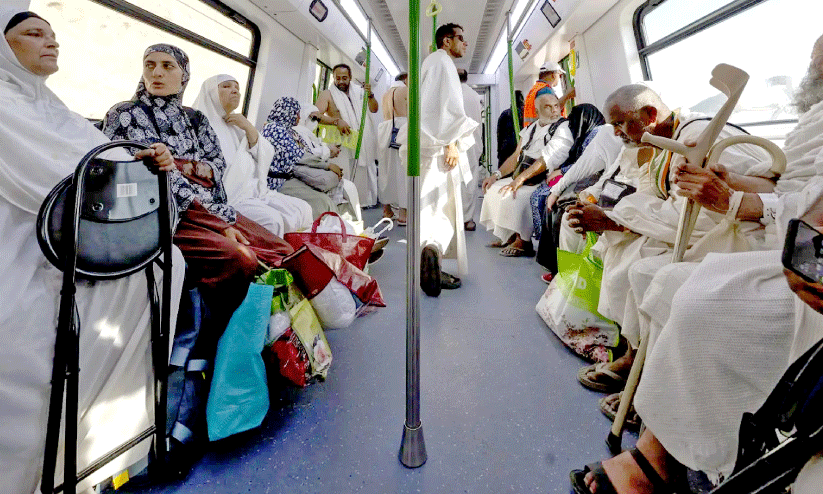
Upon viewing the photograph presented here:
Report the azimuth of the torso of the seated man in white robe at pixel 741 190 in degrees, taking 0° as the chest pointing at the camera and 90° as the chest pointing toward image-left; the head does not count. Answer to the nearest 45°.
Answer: approximately 90°

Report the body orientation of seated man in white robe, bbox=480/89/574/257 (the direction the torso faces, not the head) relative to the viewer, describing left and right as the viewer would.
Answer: facing the viewer and to the left of the viewer

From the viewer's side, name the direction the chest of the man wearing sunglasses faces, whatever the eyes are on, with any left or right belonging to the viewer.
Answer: facing to the right of the viewer

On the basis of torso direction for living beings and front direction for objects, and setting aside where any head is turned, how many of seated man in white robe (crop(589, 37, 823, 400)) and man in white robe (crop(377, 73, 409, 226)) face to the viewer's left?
1

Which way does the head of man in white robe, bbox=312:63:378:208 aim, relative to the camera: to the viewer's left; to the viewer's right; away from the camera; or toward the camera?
toward the camera

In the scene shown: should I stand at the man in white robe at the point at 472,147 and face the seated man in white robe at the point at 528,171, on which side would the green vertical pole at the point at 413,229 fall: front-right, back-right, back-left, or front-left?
front-right

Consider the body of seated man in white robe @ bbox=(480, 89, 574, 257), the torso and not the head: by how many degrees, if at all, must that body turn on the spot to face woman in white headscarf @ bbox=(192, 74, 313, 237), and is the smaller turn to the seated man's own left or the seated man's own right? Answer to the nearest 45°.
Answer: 0° — they already face them

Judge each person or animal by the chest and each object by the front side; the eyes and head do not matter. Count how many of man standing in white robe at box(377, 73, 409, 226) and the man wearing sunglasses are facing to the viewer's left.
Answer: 0

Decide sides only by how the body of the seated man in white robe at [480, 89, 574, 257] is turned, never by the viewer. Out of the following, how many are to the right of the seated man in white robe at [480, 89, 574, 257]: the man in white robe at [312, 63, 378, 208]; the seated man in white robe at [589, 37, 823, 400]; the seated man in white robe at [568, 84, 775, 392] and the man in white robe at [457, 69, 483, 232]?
2

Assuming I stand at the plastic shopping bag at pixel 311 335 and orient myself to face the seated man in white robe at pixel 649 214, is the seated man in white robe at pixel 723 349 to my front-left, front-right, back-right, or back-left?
front-right

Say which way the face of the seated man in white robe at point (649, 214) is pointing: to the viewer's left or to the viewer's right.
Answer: to the viewer's left

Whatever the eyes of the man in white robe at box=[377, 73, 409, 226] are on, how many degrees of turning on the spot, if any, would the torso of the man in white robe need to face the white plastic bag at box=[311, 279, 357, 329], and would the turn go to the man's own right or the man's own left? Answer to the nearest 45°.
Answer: approximately 180°

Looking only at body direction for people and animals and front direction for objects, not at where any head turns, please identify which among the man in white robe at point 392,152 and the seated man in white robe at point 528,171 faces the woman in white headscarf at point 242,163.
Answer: the seated man in white robe at point 528,171

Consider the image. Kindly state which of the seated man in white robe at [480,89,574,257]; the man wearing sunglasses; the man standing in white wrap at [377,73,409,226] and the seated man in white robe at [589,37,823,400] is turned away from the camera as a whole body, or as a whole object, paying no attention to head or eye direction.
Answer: the man standing in white wrap at [377,73,409,226]

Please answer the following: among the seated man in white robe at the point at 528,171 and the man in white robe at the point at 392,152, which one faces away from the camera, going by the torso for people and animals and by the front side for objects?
the man in white robe at the point at 392,152
